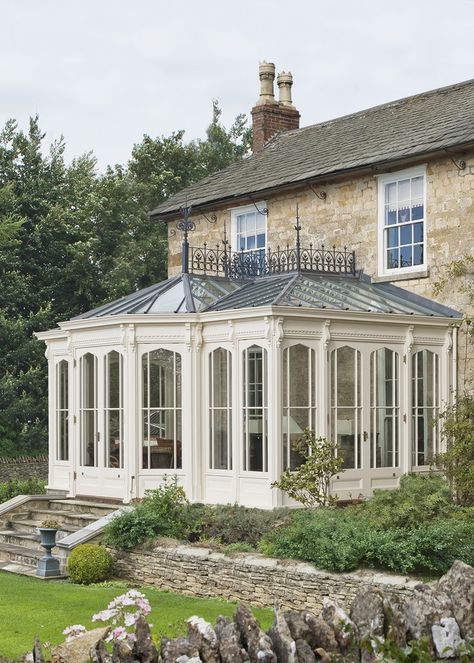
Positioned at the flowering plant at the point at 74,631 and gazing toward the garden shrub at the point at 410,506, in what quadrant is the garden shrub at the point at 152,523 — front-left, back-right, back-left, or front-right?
front-left

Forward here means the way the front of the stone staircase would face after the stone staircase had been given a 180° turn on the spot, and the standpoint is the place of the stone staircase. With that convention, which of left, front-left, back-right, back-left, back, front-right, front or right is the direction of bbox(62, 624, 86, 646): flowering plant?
back-right

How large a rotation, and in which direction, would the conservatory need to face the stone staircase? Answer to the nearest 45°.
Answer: approximately 45° to its right

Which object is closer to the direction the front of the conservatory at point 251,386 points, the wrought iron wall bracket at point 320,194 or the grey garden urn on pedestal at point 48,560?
the grey garden urn on pedestal

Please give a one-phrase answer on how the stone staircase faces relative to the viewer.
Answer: facing the viewer and to the left of the viewer

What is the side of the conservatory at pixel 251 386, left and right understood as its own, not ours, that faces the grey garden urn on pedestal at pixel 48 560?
front

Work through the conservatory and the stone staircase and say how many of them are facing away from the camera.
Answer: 0

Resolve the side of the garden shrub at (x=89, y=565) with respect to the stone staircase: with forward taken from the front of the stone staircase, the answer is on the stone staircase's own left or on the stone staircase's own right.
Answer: on the stone staircase's own left

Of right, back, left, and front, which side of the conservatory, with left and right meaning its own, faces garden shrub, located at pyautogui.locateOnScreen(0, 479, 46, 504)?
right

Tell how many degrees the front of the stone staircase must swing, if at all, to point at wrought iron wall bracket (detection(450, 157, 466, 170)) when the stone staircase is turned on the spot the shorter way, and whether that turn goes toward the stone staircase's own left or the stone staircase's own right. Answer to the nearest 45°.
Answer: approximately 135° to the stone staircase's own left

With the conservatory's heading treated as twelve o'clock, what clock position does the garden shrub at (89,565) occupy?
The garden shrub is roughly at 12 o'clock from the conservatory.

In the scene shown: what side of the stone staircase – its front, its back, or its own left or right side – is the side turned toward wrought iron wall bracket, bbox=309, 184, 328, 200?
back

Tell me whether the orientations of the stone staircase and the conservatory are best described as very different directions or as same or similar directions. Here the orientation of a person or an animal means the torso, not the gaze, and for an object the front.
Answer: same or similar directions

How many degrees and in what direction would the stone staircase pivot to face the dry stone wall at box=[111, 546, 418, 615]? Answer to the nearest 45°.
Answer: approximately 90° to its left

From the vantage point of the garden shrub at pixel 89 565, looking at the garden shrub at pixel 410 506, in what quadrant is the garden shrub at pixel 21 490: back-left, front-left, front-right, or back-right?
back-left

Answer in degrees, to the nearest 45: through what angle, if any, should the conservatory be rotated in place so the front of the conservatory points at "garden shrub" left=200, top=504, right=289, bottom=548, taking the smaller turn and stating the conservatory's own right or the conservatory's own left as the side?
approximately 45° to the conservatory's own left

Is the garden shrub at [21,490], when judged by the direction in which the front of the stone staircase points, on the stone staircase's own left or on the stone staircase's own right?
on the stone staircase's own right
